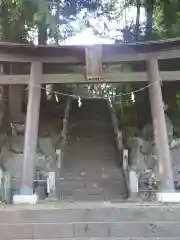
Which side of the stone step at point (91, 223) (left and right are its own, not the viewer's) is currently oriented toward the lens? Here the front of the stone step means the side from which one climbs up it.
front

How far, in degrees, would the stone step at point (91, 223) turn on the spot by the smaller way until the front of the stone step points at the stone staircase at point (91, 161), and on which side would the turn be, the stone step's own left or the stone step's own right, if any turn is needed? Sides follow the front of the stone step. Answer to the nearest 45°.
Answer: approximately 180°

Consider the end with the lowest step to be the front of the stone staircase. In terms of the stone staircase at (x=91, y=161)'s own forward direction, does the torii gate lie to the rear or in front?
in front

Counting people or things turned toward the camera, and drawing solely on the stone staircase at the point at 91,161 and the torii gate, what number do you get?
2

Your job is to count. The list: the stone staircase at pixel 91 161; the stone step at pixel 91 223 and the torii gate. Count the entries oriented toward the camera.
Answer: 3

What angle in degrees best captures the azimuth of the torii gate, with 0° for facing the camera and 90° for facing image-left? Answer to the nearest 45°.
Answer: approximately 0°

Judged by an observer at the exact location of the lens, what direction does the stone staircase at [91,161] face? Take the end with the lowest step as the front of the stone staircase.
facing the viewer
